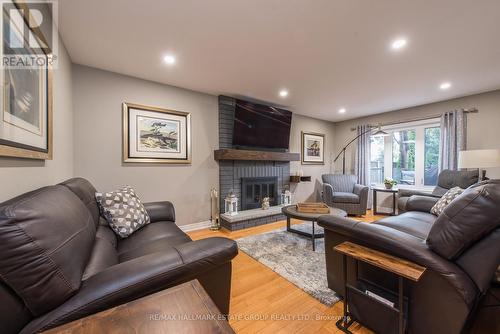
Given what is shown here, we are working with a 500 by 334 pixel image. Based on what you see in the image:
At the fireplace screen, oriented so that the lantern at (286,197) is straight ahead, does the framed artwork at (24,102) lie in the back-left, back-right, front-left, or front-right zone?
back-right

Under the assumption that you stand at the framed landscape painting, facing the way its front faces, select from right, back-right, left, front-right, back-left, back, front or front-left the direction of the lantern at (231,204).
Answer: front-left

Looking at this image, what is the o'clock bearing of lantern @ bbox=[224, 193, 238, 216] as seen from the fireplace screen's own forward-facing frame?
The lantern is roughly at 3 o'clock from the fireplace screen.

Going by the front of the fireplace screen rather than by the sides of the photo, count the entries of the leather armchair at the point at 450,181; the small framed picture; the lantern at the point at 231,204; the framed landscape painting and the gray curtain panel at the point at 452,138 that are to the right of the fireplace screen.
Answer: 2

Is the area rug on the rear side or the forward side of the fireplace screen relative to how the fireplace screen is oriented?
on the forward side

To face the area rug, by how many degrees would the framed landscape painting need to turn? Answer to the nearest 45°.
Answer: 0° — it already faces it

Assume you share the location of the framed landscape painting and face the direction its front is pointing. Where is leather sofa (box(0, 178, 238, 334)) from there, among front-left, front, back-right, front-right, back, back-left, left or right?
front-right

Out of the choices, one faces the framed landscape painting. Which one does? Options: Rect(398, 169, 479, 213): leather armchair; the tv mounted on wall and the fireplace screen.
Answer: the leather armchair

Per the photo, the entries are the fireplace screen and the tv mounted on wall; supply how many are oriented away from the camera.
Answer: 0

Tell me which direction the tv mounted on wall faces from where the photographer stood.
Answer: facing the viewer and to the right of the viewer
